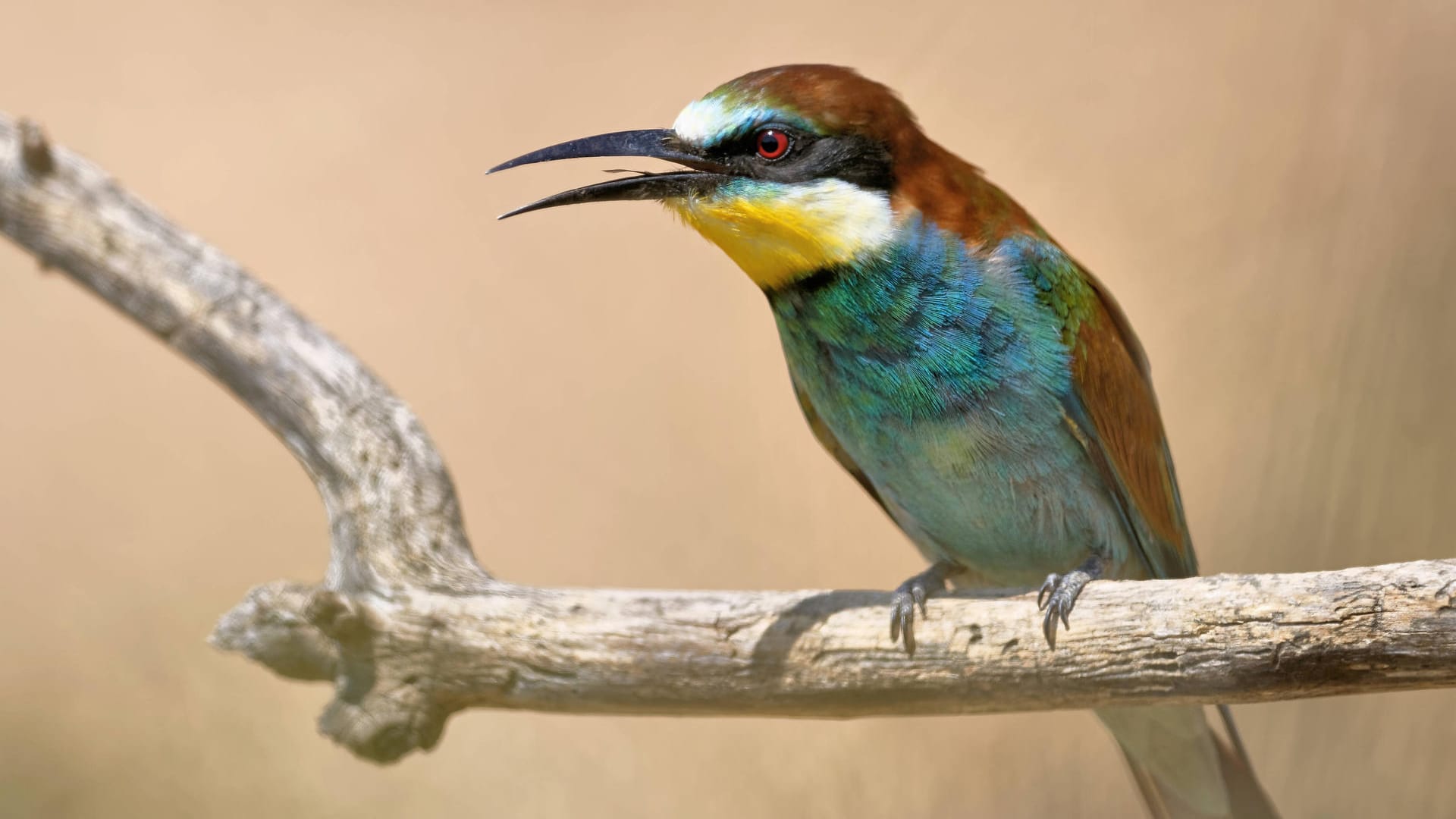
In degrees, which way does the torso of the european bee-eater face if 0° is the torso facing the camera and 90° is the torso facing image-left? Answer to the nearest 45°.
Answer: approximately 45°
